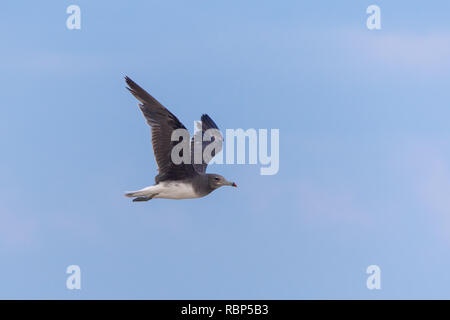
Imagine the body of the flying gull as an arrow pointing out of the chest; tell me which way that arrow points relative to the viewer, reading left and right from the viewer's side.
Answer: facing to the right of the viewer
